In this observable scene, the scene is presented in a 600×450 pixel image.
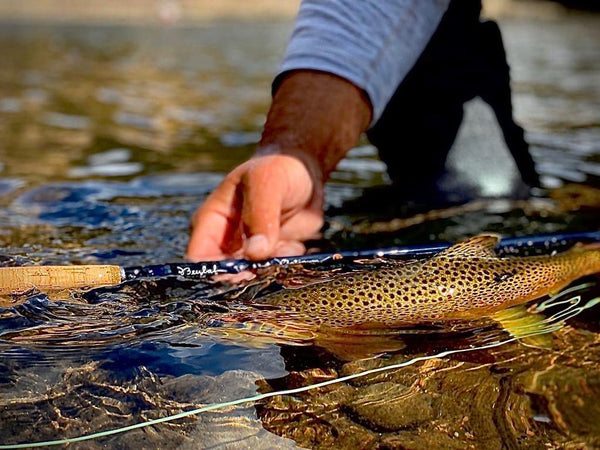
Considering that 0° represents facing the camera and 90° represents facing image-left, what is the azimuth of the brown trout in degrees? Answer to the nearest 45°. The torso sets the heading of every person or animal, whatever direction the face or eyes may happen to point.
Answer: approximately 90°
